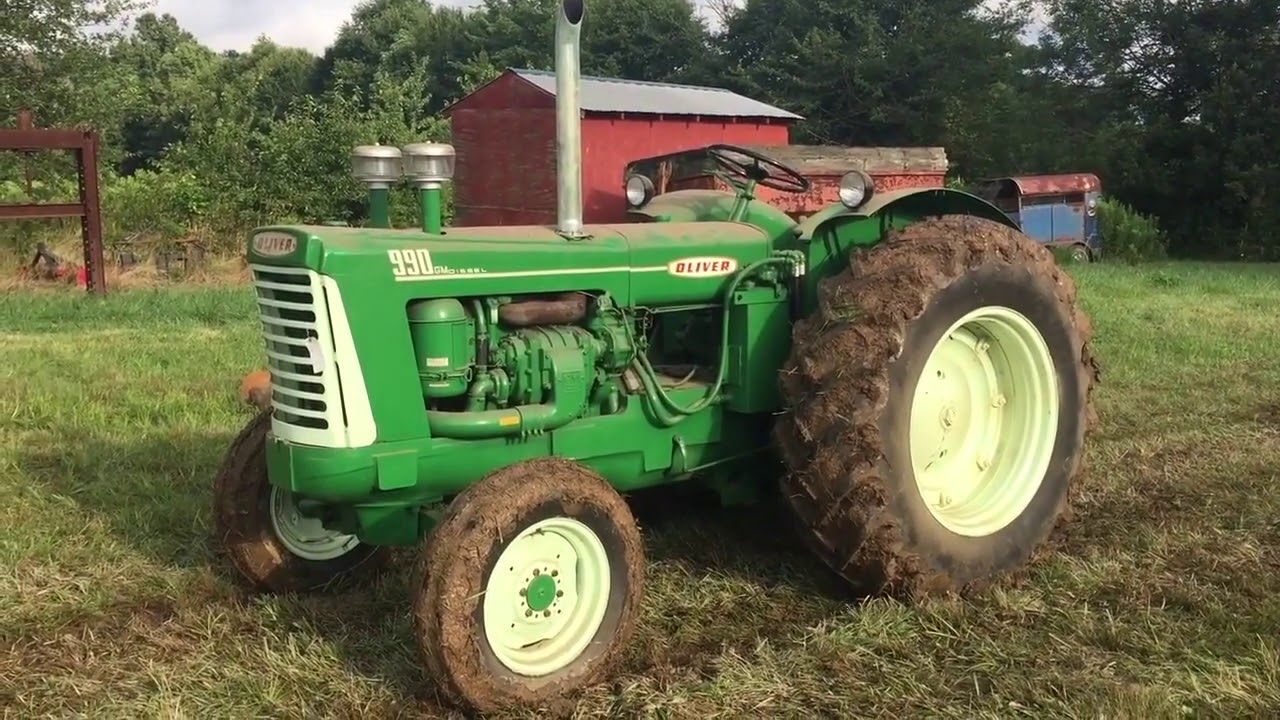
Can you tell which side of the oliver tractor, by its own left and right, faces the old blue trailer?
back

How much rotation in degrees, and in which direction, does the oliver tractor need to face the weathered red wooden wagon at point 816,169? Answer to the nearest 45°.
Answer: approximately 135° to its right

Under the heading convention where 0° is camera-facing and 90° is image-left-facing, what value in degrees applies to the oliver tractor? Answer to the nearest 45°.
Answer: approximately 45°

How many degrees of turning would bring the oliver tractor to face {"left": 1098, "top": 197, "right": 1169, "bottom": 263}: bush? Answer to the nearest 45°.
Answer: approximately 180°

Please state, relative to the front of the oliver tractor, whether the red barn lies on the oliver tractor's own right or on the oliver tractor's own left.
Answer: on the oliver tractor's own right
